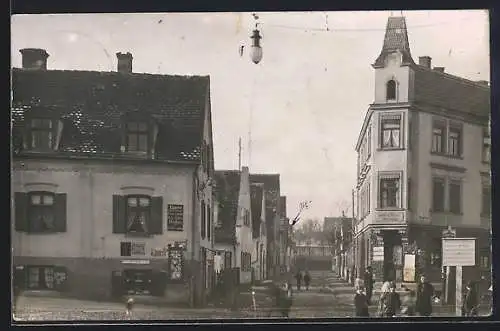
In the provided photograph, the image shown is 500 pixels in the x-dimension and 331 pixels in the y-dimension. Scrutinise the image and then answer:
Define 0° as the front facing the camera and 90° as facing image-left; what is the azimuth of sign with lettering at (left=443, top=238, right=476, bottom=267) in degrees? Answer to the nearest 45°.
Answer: approximately 0°
